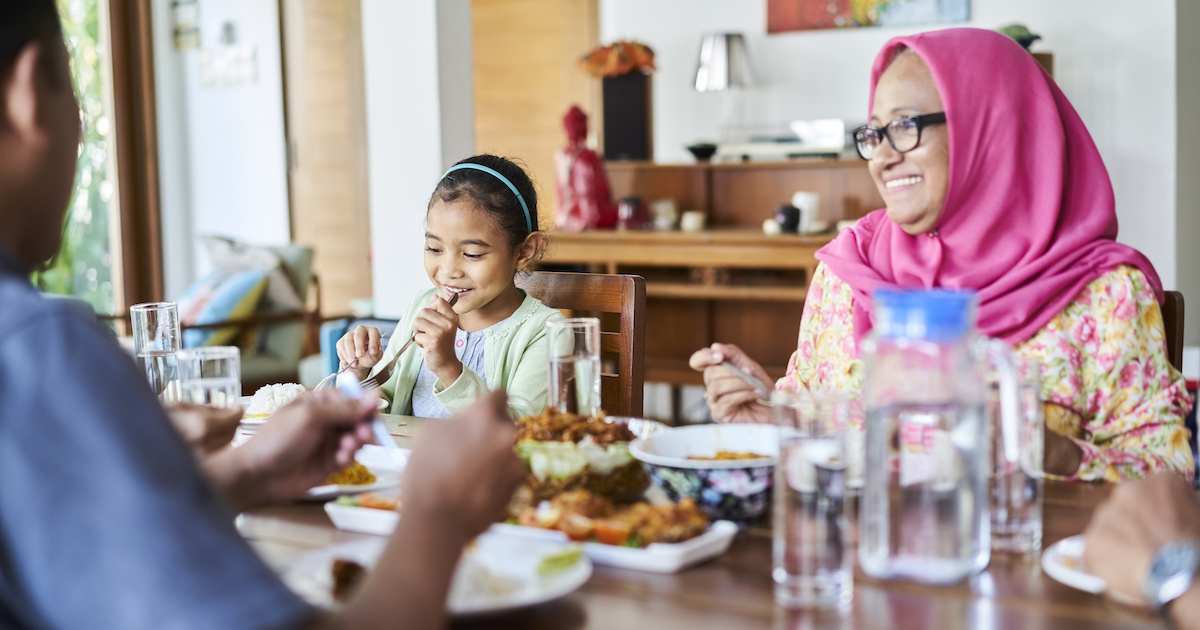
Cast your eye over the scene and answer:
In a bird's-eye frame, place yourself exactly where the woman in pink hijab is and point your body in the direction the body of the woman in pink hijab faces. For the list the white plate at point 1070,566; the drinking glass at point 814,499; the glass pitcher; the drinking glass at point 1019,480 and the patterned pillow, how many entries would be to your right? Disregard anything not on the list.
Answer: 1

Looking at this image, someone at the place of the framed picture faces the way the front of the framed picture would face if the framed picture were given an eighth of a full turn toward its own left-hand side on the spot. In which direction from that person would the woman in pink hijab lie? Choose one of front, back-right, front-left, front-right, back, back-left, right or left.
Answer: front-right

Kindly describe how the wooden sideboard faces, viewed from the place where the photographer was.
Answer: facing the viewer

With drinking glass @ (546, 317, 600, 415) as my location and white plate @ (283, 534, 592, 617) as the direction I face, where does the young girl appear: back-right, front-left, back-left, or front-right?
back-right

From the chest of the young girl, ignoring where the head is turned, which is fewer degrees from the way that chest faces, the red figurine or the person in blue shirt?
the person in blue shirt

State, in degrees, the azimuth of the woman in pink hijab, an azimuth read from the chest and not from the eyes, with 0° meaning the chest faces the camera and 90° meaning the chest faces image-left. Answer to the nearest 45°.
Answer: approximately 45°

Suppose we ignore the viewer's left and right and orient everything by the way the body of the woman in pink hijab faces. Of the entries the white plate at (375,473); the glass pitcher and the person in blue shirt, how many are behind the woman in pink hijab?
0

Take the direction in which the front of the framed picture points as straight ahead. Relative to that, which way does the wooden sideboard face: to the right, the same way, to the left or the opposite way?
the same way

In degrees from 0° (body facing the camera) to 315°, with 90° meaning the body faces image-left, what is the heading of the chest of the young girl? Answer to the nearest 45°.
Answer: approximately 45°

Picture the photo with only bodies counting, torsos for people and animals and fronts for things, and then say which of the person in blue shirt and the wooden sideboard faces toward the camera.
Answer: the wooden sideboard

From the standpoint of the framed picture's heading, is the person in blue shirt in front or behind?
in front

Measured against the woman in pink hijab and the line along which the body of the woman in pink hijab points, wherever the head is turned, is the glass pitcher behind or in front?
in front

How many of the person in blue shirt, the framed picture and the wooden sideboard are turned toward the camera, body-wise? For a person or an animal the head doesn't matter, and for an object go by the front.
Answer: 2

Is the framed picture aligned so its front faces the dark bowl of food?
yes

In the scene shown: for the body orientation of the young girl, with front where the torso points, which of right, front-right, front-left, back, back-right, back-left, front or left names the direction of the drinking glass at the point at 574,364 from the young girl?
front-left

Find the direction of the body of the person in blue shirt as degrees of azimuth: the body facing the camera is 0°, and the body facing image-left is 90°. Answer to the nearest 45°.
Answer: approximately 225°

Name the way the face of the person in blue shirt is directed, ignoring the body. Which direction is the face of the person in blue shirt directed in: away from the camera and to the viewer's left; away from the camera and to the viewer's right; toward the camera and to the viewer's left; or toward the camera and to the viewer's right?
away from the camera and to the viewer's right

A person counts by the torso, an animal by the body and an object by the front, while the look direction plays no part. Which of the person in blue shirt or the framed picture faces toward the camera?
the framed picture
